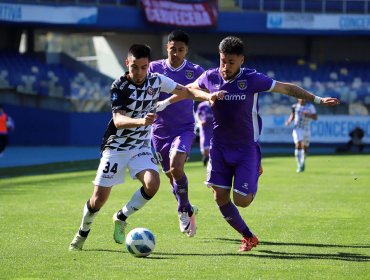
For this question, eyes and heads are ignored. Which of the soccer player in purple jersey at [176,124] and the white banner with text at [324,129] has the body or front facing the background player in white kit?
the white banner with text

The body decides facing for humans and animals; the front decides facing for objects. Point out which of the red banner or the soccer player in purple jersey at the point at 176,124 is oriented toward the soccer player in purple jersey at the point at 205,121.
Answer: the red banner

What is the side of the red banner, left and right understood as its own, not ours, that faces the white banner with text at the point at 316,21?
left

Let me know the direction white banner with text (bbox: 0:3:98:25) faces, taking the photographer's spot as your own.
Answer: facing the viewer

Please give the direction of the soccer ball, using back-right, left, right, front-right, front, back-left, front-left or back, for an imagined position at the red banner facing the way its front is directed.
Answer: front

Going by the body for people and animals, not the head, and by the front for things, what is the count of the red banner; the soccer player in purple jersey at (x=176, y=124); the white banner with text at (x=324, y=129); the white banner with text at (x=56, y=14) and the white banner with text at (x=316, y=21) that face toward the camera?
5

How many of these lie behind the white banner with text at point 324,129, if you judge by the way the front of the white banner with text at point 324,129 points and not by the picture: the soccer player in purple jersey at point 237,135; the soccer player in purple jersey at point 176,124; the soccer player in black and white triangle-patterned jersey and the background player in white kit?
0

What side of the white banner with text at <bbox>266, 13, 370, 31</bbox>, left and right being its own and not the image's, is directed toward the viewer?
front

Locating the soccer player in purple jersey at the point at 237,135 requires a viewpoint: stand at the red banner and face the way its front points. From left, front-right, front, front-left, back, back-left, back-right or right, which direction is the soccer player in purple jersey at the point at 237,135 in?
front

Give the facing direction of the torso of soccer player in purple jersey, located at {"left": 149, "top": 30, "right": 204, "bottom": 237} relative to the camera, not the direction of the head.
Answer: toward the camera

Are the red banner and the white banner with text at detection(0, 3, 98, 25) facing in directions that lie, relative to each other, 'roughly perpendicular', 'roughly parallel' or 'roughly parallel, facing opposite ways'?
roughly parallel

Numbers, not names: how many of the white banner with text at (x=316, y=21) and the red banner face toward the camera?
2

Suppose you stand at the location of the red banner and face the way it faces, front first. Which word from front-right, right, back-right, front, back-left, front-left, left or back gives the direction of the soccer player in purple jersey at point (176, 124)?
front
